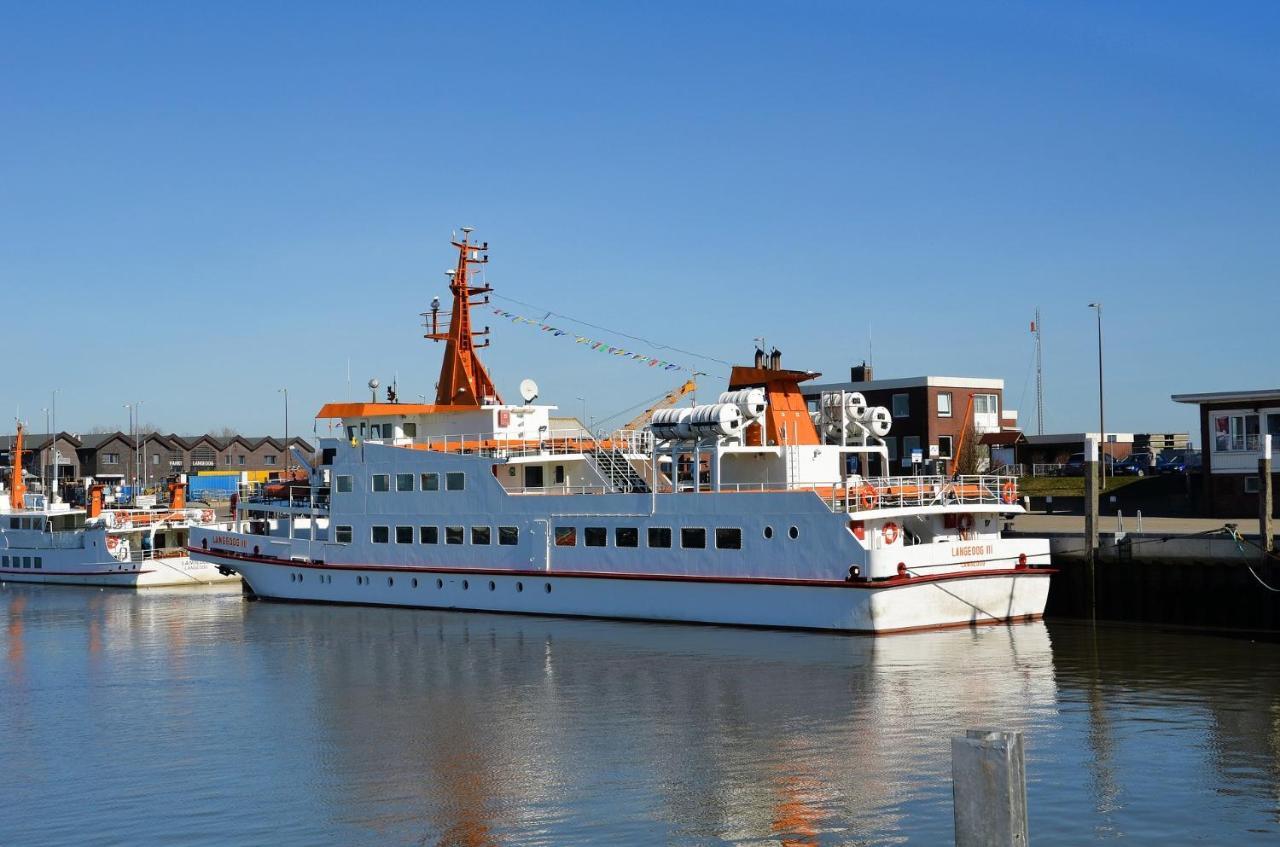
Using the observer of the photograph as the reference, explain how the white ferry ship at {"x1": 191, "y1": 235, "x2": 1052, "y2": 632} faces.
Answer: facing away from the viewer and to the left of the viewer

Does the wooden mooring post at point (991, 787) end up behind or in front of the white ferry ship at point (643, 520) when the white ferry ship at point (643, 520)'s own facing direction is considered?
behind

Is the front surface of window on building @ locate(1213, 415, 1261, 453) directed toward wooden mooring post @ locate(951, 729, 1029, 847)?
yes

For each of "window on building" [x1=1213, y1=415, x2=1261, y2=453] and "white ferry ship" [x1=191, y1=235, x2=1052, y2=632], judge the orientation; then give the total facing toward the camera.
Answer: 1

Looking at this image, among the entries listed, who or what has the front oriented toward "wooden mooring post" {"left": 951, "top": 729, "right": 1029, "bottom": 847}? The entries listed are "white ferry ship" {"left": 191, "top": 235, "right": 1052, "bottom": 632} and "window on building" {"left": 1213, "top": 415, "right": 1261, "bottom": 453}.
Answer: the window on building

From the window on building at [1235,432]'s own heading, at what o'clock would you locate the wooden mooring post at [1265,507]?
The wooden mooring post is roughly at 12 o'clock from the window on building.

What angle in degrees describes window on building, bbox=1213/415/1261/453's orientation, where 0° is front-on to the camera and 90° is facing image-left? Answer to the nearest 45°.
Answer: approximately 0°

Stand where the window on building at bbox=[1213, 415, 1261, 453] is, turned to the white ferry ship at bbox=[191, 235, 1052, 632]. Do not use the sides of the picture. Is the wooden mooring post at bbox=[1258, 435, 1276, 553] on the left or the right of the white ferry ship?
left

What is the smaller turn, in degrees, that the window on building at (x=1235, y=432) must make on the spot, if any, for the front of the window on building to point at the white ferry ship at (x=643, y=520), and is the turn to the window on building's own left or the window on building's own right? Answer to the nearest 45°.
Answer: approximately 45° to the window on building's own right

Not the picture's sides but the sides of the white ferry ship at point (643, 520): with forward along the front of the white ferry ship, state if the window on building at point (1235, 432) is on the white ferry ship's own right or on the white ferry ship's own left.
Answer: on the white ferry ship's own right
